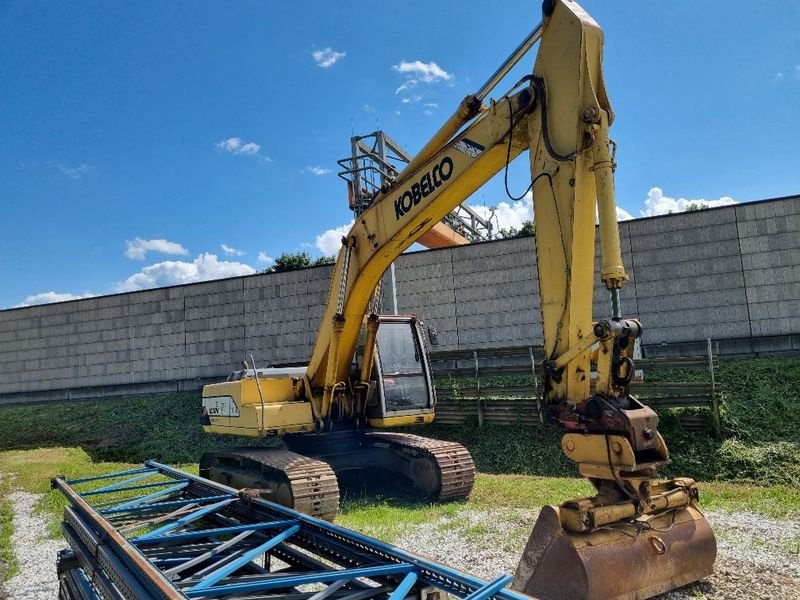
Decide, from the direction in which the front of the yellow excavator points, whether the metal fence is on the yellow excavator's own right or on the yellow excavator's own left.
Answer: on the yellow excavator's own left

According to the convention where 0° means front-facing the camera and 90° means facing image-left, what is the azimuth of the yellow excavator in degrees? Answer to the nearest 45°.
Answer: approximately 315°
